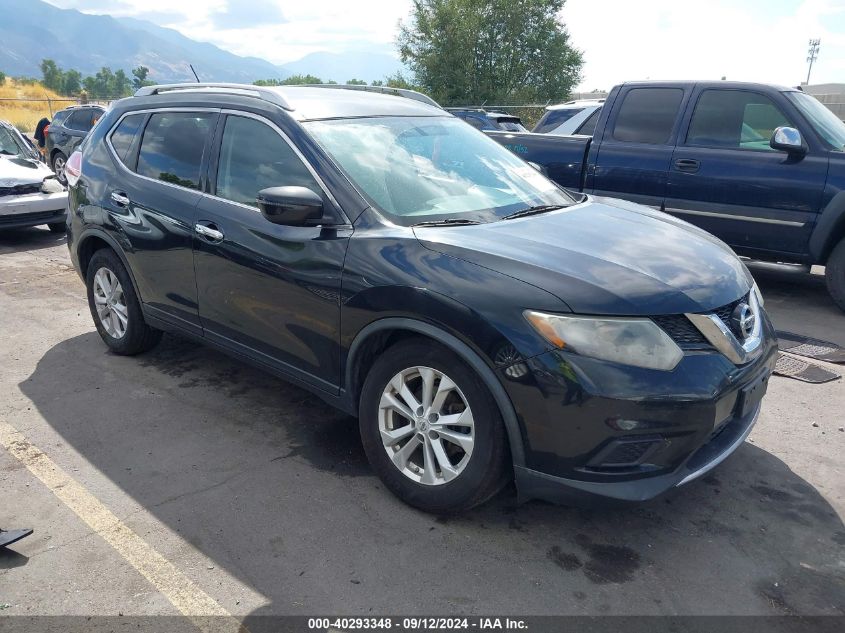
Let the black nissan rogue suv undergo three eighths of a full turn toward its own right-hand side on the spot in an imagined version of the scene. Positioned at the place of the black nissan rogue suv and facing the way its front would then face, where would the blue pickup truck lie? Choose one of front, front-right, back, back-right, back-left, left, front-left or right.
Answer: back-right

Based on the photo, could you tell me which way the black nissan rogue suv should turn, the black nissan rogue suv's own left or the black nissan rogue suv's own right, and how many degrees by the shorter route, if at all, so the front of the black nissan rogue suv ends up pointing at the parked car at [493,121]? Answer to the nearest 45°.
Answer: approximately 135° to the black nissan rogue suv's own left

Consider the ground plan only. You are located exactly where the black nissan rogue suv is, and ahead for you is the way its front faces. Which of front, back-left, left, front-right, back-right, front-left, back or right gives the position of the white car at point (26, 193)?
back

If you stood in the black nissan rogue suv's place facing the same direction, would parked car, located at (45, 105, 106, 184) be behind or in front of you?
behind

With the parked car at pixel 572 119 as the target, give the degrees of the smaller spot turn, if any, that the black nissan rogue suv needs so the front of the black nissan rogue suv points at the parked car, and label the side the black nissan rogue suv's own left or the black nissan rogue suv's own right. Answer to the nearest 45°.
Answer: approximately 135° to the black nissan rogue suv's own left

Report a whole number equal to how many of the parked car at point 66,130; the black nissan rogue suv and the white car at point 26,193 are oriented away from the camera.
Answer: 0

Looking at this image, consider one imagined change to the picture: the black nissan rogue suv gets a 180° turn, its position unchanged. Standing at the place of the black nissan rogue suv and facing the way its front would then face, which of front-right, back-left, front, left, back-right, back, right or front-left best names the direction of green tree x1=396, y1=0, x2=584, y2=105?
front-right

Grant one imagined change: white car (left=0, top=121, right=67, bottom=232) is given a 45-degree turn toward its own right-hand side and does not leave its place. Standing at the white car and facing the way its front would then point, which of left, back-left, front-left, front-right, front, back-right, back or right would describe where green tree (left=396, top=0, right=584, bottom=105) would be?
back-left

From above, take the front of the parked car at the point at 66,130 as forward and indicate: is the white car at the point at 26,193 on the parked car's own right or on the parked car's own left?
on the parked car's own right

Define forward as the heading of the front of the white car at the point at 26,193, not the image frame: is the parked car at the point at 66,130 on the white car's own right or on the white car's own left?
on the white car's own left

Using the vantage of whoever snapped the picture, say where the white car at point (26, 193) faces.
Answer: facing the viewer and to the right of the viewer

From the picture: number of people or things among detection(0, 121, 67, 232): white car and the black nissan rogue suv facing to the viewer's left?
0
